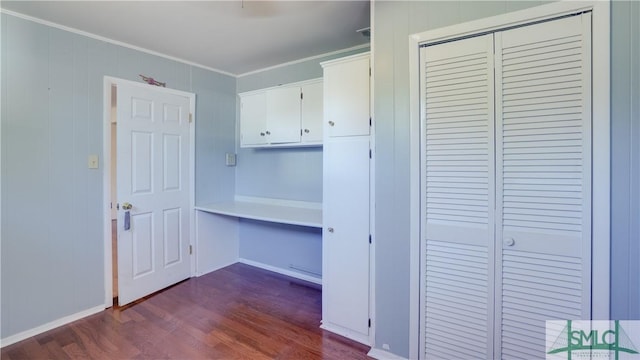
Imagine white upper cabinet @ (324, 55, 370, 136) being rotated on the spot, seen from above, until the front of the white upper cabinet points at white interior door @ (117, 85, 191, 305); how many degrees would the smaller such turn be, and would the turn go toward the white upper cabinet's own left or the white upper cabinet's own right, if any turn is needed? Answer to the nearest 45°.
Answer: approximately 45° to the white upper cabinet's own right

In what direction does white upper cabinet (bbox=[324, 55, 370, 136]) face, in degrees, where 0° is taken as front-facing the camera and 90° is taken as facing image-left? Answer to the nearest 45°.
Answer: approximately 45°

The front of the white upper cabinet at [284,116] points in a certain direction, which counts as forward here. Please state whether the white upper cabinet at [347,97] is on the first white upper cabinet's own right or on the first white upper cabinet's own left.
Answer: on the first white upper cabinet's own left

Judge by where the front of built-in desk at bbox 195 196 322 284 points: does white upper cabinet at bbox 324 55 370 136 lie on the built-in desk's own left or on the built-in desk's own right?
on the built-in desk's own left

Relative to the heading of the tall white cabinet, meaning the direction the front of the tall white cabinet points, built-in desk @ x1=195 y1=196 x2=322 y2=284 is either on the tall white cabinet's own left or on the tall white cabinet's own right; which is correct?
on the tall white cabinet's own right

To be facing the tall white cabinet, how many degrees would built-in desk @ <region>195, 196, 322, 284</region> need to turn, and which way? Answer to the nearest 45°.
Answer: approximately 90° to its left

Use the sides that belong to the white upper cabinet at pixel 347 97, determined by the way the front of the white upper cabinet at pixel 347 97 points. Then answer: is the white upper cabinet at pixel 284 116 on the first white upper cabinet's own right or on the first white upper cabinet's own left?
on the first white upper cabinet's own right

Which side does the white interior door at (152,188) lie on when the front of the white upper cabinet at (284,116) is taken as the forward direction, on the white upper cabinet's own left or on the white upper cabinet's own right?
on the white upper cabinet's own right
